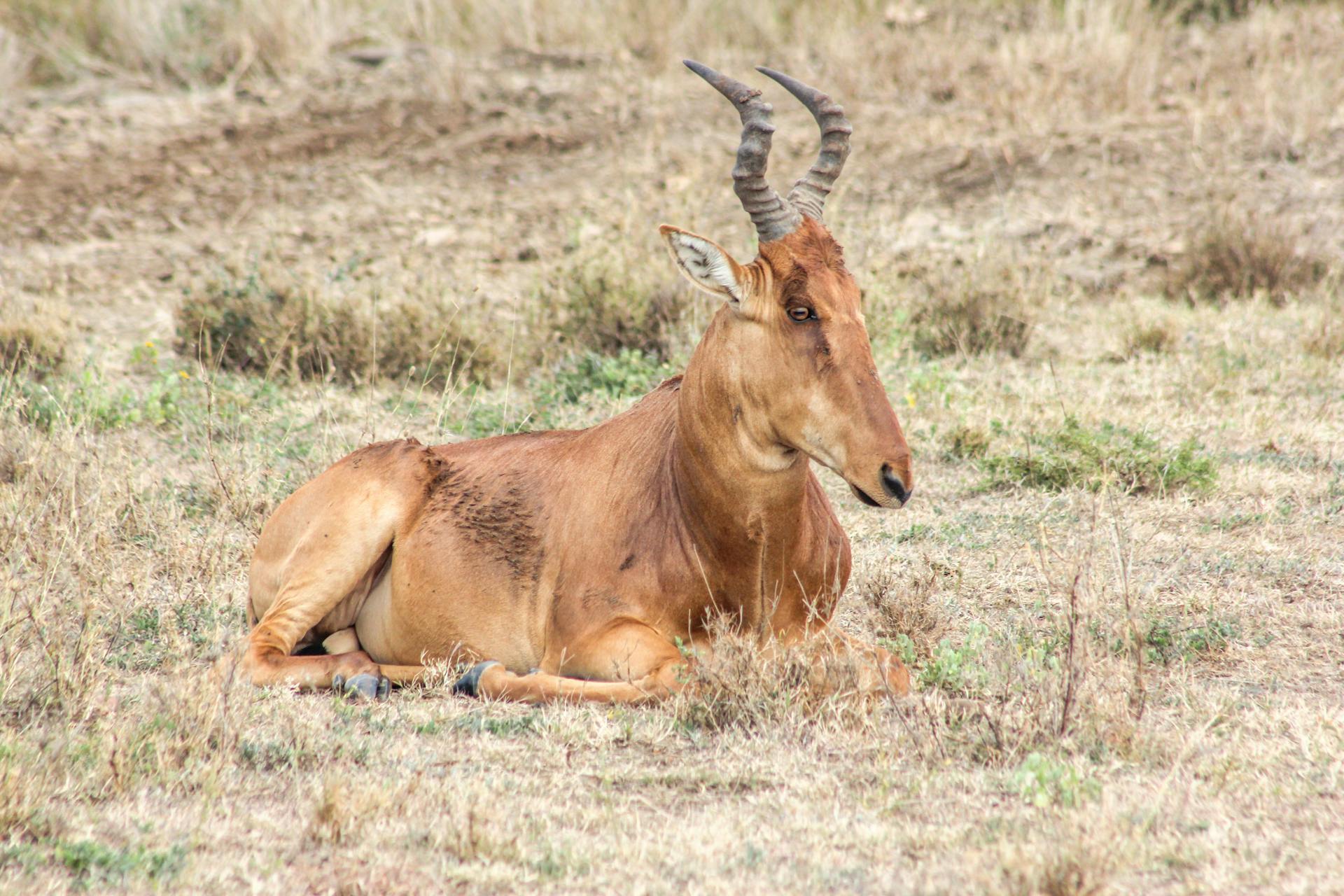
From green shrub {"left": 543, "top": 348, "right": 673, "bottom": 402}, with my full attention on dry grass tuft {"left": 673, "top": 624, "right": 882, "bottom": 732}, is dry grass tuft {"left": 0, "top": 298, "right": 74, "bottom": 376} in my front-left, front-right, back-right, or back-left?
back-right

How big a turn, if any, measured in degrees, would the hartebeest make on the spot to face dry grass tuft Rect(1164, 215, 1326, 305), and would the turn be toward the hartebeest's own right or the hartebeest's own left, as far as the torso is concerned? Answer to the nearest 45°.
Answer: approximately 90° to the hartebeest's own left

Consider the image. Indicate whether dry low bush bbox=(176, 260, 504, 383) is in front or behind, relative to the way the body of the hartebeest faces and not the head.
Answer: behind

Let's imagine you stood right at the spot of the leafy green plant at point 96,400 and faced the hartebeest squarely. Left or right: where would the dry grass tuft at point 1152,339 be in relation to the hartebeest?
left

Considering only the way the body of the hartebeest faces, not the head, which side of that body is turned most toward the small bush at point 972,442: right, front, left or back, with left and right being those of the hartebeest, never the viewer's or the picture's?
left

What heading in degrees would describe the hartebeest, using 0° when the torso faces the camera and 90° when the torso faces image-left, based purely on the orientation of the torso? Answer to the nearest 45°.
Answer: approximately 315°

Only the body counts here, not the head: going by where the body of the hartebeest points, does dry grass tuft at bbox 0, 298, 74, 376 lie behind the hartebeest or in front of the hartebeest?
behind

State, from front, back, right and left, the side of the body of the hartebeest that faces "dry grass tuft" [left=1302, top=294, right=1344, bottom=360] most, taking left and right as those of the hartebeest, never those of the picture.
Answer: left

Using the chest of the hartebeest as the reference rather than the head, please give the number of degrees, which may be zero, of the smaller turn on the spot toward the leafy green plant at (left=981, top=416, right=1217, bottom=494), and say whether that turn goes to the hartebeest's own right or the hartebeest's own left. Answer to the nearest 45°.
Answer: approximately 90° to the hartebeest's own left
